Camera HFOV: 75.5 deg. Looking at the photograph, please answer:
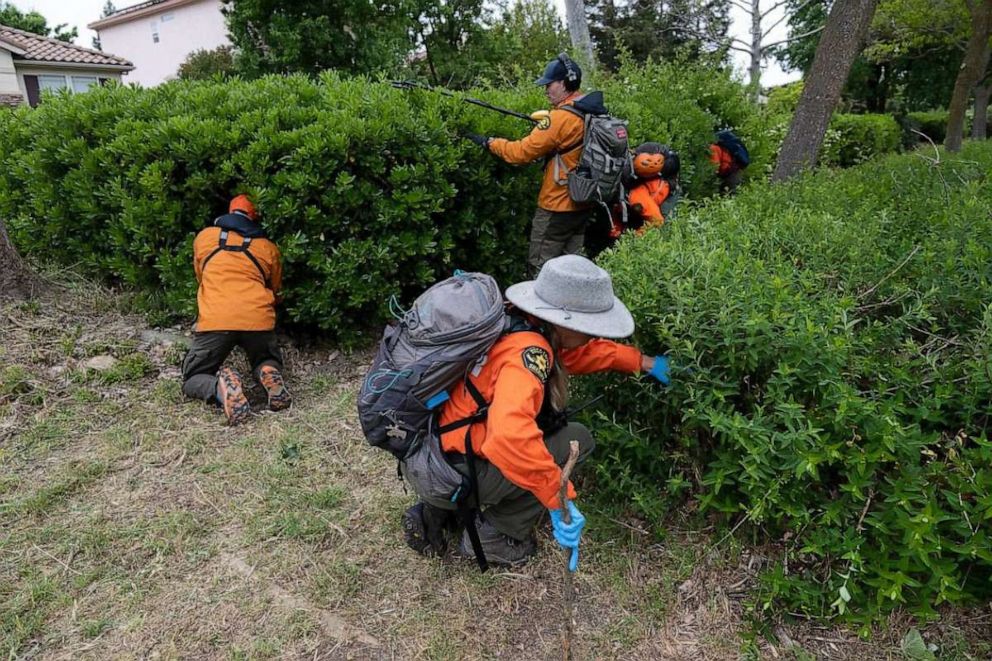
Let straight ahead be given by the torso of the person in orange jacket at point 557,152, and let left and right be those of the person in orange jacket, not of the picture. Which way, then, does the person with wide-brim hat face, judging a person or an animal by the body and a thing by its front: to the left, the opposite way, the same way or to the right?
the opposite way

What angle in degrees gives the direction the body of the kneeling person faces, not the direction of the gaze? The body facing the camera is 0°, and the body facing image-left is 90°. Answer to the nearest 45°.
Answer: approximately 180°

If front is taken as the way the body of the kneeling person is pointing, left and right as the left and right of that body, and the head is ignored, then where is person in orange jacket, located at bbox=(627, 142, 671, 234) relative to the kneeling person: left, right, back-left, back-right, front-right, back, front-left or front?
right

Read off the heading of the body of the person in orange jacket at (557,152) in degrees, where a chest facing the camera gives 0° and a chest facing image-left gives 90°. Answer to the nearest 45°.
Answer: approximately 90°

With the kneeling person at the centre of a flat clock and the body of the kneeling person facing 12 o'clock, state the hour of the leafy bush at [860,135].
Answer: The leafy bush is roughly at 2 o'clock from the kneeling person.

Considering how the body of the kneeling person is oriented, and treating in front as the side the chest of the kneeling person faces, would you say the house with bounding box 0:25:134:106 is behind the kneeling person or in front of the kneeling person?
in front

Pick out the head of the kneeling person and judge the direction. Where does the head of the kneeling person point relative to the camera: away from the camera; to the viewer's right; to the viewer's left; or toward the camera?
away from the camera

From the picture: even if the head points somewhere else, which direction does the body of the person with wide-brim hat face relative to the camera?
to the viewer's right

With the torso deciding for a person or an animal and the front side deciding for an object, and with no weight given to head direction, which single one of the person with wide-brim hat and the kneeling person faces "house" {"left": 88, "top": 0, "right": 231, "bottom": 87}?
the kneeling person

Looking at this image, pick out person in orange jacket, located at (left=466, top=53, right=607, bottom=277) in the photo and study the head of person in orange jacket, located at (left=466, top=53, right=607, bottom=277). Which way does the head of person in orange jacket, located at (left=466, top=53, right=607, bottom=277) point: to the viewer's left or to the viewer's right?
to the viewer's left

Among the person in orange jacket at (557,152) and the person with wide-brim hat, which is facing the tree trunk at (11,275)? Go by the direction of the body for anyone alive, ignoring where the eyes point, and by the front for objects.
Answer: the person in orange jacket

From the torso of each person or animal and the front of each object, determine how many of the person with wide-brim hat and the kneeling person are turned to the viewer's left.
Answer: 0

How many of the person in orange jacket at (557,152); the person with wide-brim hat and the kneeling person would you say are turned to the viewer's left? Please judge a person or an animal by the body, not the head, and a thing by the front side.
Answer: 1
